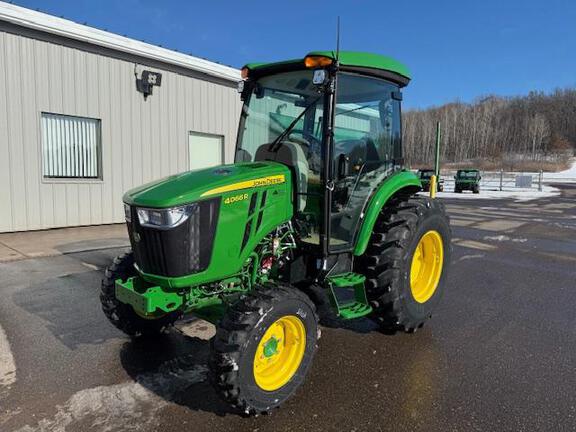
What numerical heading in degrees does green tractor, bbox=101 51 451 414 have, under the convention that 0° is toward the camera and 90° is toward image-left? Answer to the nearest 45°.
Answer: approximately 45°

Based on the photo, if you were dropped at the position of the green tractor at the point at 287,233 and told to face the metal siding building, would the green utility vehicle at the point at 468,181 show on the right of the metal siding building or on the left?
right

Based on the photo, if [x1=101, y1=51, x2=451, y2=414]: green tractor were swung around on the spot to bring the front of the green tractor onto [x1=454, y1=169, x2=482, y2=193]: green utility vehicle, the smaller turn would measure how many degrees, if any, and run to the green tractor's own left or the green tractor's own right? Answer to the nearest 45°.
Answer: approximately 180°

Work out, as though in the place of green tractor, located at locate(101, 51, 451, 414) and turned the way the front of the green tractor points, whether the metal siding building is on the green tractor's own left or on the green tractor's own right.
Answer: on the green tractor's own right
